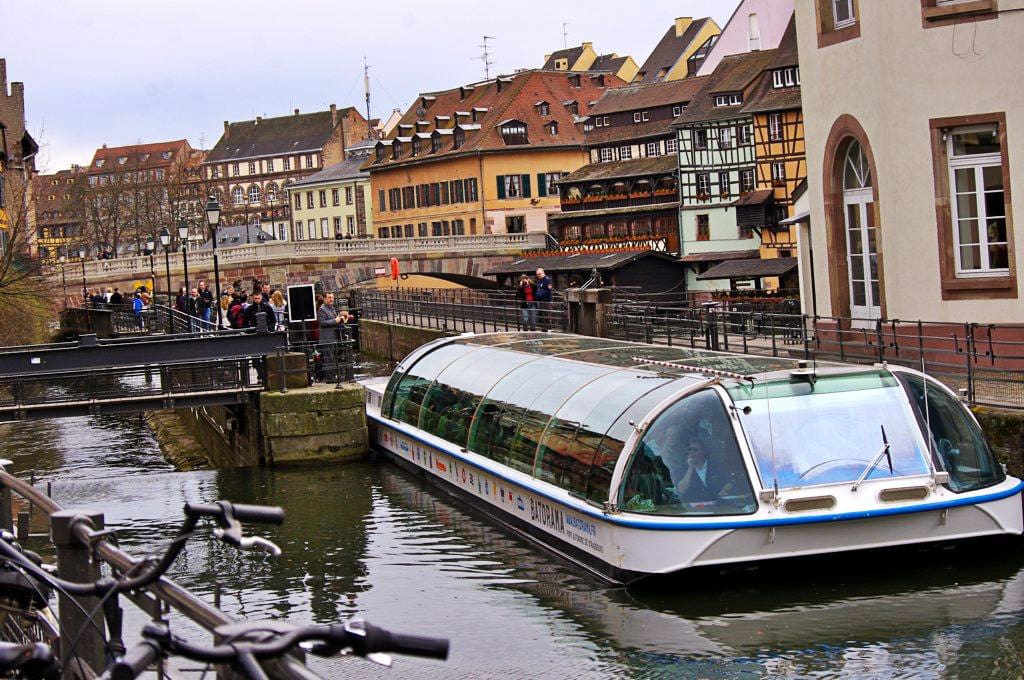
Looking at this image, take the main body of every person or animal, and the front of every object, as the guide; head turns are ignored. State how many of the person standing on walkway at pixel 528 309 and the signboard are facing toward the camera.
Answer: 2

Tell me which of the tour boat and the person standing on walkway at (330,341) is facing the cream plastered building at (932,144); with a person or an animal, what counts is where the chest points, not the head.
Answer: the person standing on walkway

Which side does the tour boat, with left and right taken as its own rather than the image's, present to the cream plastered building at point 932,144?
left

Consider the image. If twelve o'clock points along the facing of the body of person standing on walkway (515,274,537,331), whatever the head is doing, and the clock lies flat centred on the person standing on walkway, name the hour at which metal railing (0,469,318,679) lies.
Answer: The metal railing is roughly at 12 o'clock from the person standing on walkway.

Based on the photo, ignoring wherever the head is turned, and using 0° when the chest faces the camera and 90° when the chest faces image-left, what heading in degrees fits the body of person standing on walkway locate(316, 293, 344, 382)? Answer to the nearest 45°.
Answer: approximately 315°

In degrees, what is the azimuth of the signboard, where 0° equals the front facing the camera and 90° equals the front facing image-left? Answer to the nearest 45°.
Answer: approximately 0°

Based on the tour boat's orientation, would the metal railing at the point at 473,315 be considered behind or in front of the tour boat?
behind
